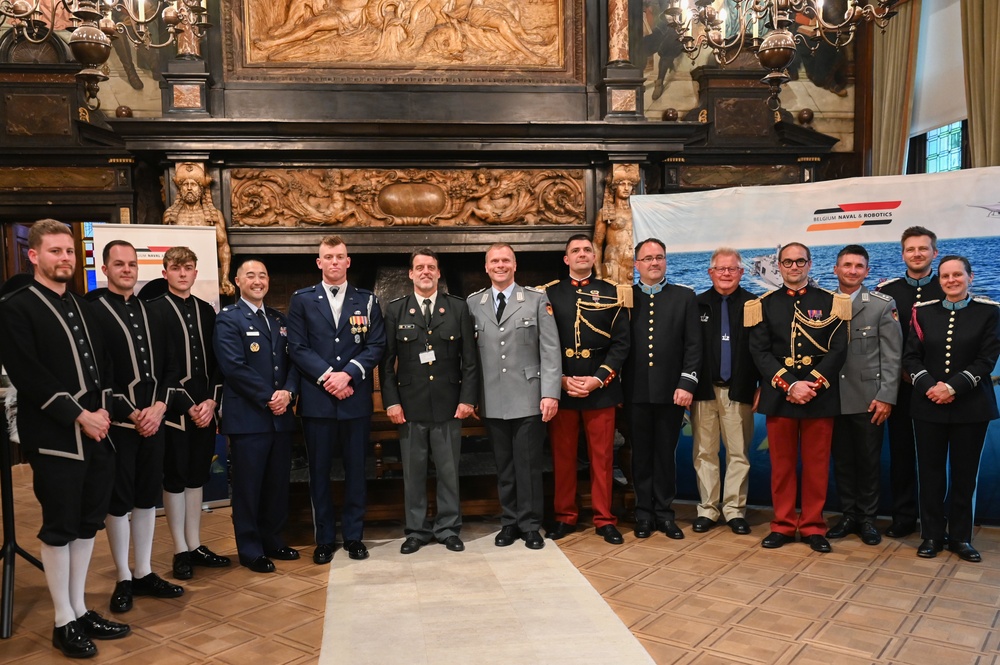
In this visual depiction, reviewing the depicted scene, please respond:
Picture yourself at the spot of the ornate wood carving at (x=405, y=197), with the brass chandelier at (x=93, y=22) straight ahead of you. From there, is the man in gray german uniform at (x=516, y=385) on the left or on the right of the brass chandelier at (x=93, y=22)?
left

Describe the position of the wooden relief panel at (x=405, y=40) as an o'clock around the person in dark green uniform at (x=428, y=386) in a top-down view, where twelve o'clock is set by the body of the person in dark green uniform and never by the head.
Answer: The wooden relief panel is roughly at 6 o'clock from the person in dark green uniform.

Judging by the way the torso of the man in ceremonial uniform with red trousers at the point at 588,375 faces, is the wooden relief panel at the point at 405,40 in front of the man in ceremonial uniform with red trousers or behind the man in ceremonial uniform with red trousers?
behind

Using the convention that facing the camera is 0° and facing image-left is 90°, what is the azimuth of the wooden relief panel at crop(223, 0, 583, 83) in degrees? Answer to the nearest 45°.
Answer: approximately 0°

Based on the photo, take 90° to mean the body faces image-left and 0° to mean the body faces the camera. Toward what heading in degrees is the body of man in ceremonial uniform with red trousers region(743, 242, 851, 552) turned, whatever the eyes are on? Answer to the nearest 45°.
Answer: approximately 0°
